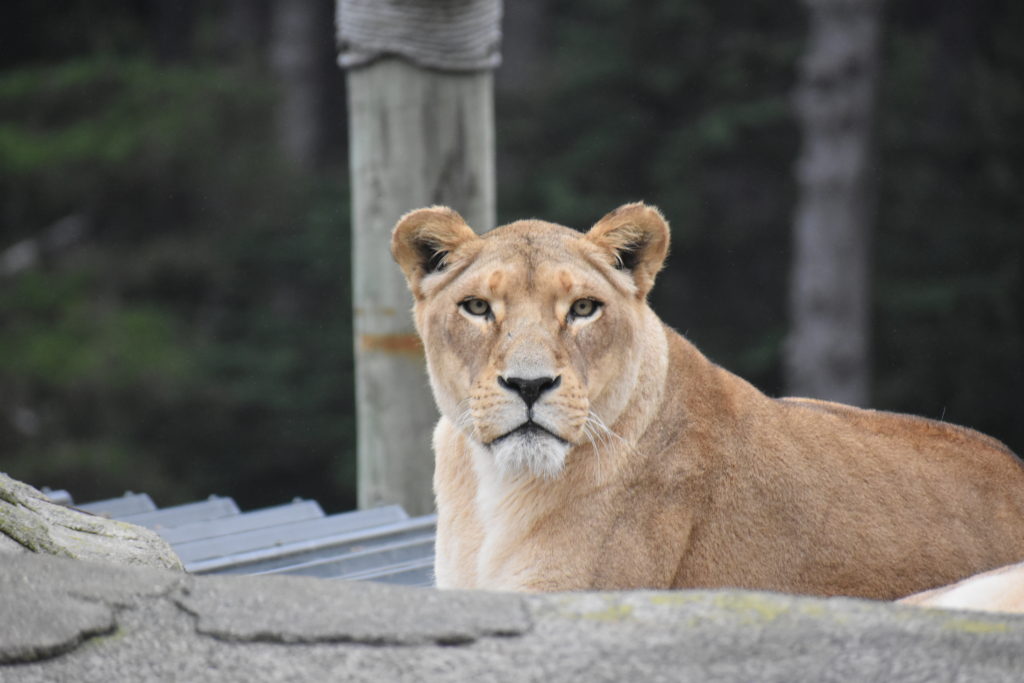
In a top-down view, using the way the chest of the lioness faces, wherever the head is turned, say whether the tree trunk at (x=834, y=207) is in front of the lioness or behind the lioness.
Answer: behind

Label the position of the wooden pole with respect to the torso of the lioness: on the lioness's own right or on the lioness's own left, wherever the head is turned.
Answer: on the lioness's own right

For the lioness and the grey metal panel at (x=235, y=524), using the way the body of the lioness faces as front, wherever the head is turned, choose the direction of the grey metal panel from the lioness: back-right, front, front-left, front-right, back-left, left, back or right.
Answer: right

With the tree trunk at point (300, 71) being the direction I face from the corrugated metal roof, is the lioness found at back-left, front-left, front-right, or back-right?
back-right

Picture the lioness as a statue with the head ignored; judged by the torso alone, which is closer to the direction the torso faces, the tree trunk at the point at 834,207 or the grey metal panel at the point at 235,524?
the grey metal panel

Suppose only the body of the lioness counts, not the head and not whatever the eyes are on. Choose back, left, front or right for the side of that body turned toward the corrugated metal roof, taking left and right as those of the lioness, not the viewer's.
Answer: right

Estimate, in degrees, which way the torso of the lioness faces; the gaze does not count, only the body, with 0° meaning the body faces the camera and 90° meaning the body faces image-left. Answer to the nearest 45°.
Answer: approximately 45°

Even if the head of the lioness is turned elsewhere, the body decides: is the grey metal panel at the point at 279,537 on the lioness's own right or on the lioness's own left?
on the lioness's own right

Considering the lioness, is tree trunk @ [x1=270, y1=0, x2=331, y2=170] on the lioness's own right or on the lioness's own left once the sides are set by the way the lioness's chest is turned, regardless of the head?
on the lioness's own right

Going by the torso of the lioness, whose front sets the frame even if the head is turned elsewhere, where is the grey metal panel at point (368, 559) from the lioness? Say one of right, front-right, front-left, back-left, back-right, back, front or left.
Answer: right
